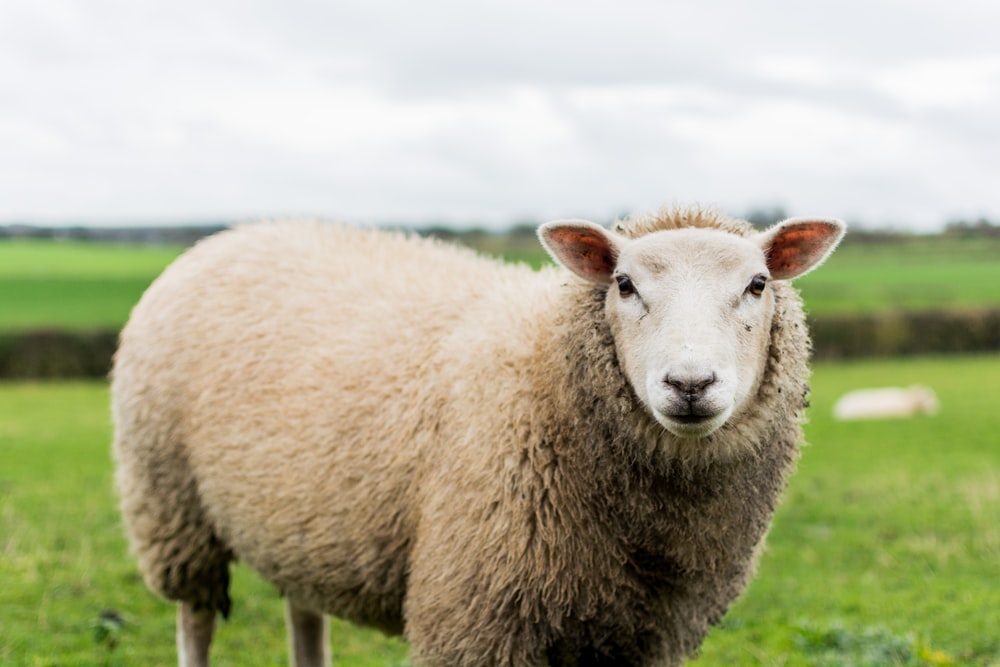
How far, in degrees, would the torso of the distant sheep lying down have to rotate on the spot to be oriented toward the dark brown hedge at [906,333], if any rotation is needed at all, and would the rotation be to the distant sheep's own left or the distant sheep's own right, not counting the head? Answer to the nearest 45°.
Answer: approximately 90° to the distant sheep's own left

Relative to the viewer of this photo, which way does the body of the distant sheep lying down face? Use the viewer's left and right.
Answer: facing to the right of the viewer

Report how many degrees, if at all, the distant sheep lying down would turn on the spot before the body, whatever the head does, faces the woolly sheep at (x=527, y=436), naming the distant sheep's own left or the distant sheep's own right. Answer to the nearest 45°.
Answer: approximately 90° to the distant sheep's own right

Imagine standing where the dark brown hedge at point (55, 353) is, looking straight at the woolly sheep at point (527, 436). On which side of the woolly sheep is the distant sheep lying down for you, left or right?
left

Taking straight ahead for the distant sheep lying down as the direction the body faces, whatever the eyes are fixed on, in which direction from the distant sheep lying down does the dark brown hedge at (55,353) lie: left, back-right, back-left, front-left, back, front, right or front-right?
back

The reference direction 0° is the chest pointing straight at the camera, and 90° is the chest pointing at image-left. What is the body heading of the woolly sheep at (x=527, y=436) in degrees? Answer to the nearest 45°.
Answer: approximately 315°

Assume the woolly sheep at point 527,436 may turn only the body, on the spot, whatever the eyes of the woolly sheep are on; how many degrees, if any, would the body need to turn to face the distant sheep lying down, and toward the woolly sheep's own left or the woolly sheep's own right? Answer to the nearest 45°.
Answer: approximately 90° to the woolly sheep's own left

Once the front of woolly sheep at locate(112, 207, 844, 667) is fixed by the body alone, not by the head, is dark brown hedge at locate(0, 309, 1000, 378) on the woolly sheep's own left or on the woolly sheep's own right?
on the woolly sheep's own left
